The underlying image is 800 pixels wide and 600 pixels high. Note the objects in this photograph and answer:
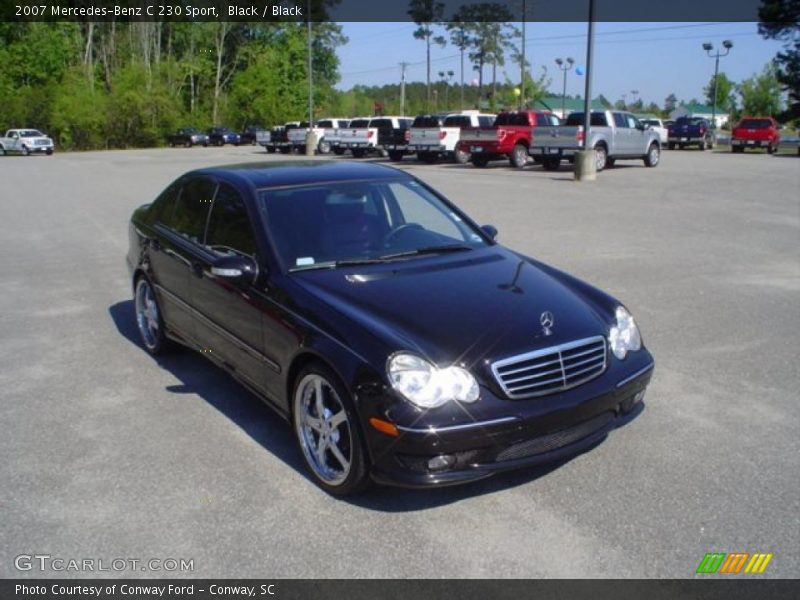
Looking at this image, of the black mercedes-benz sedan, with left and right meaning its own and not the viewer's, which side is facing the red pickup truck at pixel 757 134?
left

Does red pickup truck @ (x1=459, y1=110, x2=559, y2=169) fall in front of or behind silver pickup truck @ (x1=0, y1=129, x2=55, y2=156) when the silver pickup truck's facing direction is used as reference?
in front

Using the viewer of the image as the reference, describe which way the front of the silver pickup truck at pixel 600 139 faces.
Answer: facing away from the viewer and to the right of the viewer

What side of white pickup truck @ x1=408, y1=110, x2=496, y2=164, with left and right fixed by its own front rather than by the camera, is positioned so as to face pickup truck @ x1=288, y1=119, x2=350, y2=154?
left

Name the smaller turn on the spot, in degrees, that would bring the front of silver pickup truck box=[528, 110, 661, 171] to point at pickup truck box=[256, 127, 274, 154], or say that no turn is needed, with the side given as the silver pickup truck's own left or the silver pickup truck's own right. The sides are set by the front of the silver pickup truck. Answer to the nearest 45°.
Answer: approximately 90° to the silver pickup truck's own left

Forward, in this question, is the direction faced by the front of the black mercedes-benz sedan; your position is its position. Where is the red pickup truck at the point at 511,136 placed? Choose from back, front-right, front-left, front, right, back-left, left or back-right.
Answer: back-left

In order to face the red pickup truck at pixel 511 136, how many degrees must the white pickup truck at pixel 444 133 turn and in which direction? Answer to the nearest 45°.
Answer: approximately 90° to its right

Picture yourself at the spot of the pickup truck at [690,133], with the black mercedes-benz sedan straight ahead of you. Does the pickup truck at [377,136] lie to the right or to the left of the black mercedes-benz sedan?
right

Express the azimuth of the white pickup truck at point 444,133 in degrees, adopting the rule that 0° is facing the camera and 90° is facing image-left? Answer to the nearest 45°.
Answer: approximately 225°
